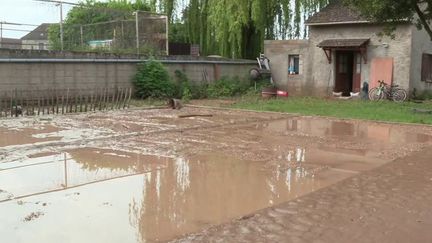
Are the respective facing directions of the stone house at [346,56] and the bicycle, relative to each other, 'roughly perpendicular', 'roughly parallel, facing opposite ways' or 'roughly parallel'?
roughly perpendicular

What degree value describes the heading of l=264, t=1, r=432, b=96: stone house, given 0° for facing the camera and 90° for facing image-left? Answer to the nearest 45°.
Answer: approximately 0°

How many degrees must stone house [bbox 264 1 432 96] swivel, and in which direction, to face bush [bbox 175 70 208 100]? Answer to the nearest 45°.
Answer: approximately 90° to its right

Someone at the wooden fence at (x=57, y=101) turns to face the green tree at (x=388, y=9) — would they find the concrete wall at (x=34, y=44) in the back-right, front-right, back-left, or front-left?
back-left
